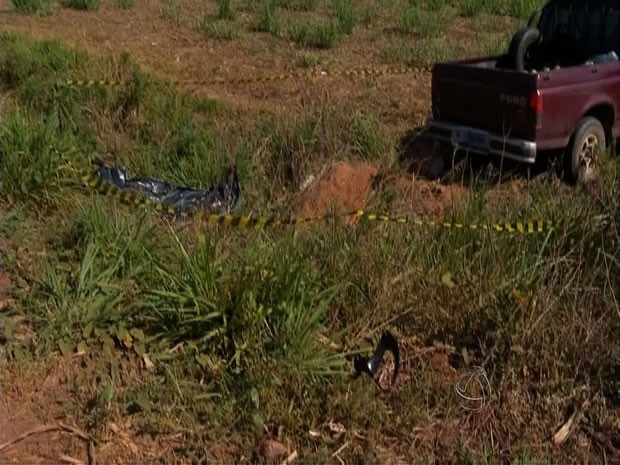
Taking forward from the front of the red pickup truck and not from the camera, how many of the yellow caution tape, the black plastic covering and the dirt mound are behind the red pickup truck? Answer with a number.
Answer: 3

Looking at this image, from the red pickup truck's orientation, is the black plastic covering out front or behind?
behind

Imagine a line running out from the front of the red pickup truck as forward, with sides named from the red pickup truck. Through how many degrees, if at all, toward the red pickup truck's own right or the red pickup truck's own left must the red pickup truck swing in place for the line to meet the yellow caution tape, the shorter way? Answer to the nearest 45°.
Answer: approximately 180°

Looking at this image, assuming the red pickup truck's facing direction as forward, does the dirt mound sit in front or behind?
behind

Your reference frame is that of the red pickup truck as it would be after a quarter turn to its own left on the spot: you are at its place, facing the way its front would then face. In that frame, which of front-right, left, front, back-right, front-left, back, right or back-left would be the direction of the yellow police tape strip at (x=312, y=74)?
front

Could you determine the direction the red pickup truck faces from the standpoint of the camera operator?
facing away from the viewer and to the right of the viewer
